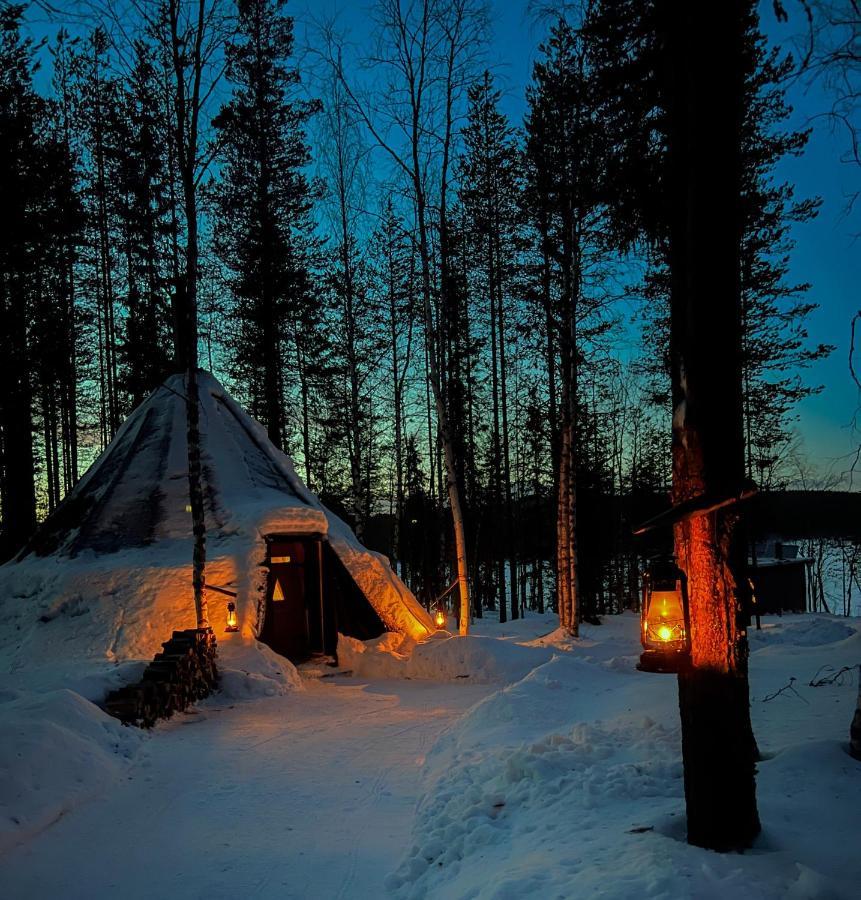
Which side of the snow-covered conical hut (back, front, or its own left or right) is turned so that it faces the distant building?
left

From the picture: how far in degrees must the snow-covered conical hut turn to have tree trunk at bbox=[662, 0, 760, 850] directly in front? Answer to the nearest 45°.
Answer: approximately 45° to its right

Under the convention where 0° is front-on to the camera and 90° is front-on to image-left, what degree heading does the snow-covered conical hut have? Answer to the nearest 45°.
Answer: approximately 315°
